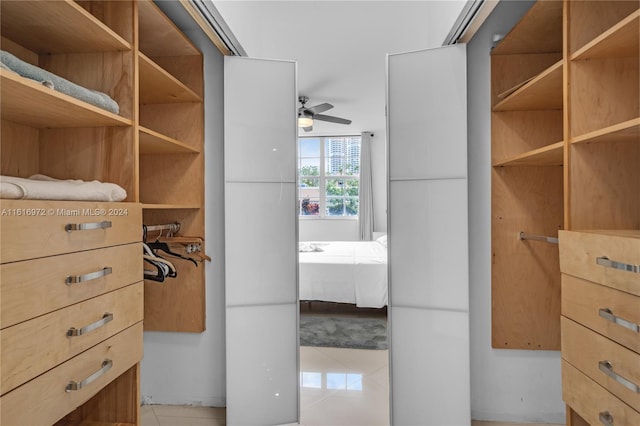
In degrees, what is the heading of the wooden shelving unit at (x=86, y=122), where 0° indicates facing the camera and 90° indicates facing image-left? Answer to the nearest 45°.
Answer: approximately 315°

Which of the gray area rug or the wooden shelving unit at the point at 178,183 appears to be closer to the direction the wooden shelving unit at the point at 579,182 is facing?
the wooden shelving unit

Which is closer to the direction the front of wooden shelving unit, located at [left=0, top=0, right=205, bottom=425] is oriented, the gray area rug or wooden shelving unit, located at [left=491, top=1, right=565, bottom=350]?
the wooden shelving unit

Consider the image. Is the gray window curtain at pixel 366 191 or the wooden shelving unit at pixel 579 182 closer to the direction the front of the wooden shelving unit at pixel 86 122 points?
the wooden shelving unit

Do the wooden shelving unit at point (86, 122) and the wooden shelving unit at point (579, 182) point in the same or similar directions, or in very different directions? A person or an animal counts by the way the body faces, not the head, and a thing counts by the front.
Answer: very different directions

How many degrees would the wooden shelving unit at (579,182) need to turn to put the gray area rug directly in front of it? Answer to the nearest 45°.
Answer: approximately 90° to its right

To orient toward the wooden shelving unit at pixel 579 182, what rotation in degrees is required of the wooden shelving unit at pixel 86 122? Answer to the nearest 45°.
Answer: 0° — it already faces it

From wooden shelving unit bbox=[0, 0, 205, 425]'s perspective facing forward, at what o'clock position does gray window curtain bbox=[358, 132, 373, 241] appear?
The gray window curtain is roughly at 9 o'clock from the wooden shelving unit.

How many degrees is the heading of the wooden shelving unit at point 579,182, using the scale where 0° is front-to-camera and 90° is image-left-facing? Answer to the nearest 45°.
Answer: approximately 45°
